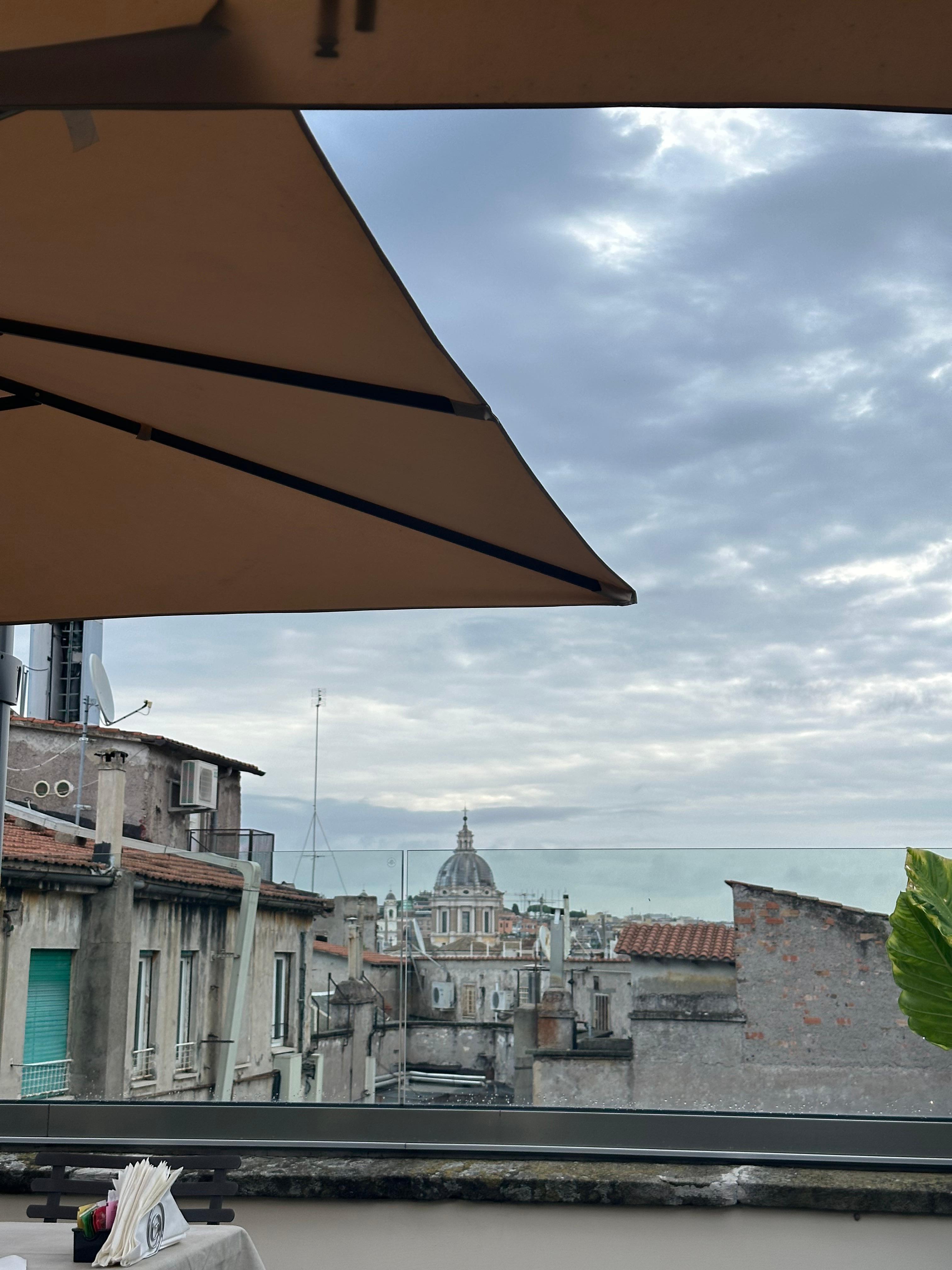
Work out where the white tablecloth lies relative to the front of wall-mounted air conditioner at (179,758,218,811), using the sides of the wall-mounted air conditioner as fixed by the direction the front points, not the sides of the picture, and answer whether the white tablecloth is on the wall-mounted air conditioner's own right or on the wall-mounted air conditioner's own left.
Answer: on the wall-mounted air conditioner's own right

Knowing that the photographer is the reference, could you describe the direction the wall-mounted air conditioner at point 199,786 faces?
facing the viewer and to the right of the viewer

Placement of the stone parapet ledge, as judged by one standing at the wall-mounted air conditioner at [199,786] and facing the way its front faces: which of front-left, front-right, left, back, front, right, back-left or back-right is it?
front-right

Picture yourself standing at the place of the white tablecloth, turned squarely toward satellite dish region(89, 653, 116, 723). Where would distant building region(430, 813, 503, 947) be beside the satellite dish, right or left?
right

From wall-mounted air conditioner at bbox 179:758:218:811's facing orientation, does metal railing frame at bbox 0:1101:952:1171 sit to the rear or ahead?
ahead

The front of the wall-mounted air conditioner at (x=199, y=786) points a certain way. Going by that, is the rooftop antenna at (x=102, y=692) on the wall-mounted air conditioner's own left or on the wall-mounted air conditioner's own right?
on the wall-mounted air conditioner's own right
